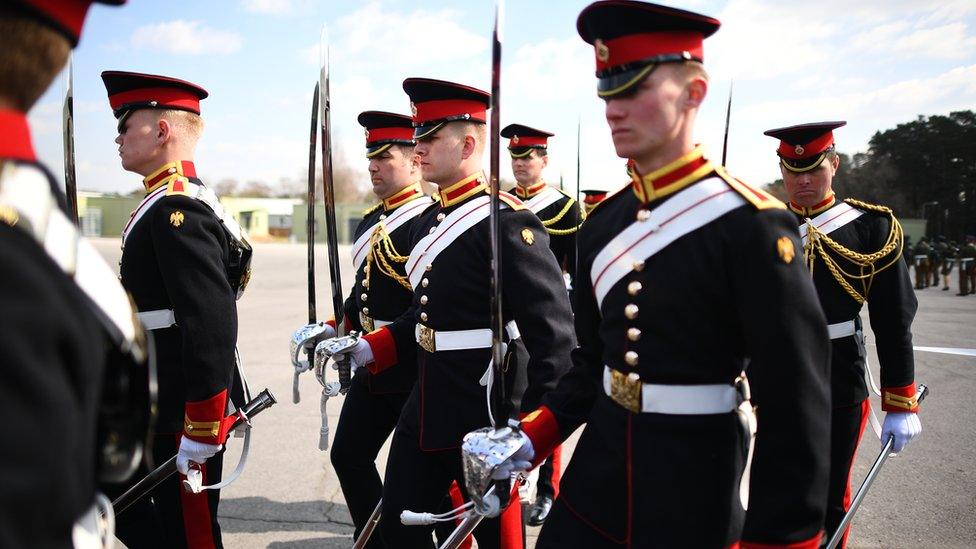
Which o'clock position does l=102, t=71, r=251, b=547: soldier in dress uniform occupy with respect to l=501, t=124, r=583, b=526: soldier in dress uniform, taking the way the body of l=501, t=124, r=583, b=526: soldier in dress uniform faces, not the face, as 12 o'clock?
l=102, t=71, r=251, b=547: soldier in dress uniform is roughly at 11 o'clock from l=501, t=124, r=583, b=526: soldier in dress uniform.

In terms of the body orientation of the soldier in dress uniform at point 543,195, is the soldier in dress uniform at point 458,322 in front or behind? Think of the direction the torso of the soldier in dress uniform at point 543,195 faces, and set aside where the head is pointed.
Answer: in front

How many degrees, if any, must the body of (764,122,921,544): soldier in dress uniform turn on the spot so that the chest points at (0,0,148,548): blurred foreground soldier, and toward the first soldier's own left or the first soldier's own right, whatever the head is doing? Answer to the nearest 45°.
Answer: approximately 45° to the first soldier's own left

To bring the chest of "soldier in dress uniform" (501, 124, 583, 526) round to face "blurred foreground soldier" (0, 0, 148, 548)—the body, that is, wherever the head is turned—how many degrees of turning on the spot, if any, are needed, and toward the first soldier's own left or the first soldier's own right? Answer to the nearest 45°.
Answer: approximately 45° to the first soldier's own left

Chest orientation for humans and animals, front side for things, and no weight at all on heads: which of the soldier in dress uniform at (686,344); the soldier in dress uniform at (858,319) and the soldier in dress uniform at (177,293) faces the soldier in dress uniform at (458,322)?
the soldier in dress uniform at (858,319)

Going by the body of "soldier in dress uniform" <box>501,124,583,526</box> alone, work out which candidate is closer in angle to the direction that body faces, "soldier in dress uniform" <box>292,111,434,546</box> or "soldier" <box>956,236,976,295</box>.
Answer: the soldier in dress uniform

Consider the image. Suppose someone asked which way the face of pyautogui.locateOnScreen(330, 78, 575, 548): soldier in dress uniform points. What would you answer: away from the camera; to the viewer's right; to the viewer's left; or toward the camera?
to the viewer's left

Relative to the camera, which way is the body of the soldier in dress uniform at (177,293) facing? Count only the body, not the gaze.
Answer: to the viewer's left

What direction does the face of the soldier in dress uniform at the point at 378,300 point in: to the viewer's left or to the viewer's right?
to the viewer's left

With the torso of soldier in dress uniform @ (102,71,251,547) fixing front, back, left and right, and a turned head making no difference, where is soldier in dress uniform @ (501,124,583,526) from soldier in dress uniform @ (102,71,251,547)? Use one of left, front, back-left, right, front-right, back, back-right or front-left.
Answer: back-right

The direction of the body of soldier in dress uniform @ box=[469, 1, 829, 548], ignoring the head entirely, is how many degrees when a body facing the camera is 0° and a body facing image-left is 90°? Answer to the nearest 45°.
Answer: approximately 45°
